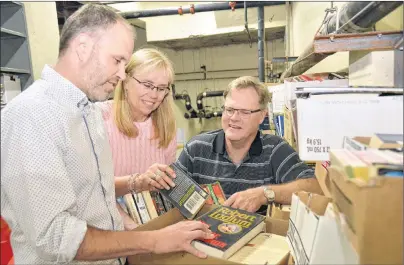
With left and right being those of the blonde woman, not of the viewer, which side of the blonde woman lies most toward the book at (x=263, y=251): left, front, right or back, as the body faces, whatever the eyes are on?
front

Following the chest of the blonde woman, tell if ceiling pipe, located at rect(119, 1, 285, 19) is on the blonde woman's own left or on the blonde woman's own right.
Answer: on the blonde woman's own left

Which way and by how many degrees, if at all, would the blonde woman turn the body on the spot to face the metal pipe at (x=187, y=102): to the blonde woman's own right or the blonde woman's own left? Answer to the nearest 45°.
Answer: approximately 135° to the blonde woman's own left

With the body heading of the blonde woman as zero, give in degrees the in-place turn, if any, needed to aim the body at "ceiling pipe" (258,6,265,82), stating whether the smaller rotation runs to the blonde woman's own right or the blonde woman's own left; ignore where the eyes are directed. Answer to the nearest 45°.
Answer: approximately 90° to the blonde woman's own left

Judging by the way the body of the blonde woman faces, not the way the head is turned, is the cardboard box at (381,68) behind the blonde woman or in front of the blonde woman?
in front

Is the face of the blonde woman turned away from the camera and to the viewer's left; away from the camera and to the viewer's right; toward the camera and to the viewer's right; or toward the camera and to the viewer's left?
toward the camera and to the viewer's right

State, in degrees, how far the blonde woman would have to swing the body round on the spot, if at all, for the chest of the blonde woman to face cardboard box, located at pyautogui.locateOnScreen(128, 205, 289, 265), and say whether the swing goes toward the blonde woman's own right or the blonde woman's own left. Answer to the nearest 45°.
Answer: approximately 45° to the blonde woman's own right

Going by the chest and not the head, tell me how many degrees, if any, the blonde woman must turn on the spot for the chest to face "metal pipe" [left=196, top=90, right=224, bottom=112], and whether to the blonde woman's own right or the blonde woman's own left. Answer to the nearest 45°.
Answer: approximately 135° to the blonde woman's own left
